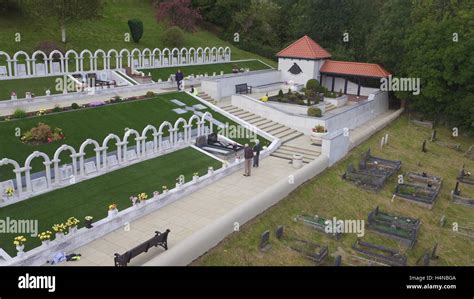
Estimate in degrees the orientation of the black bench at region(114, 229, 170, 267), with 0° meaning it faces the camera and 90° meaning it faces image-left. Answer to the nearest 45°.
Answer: approximately 135°

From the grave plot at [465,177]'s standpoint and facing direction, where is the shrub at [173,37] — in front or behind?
behind

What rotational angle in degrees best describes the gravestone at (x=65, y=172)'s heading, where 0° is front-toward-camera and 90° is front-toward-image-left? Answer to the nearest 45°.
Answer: approximately 315°

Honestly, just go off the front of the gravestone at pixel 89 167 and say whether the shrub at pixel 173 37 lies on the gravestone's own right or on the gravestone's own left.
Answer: on the gravestone's own left

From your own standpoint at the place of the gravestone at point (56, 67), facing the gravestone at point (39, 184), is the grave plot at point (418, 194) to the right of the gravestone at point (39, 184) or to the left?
left

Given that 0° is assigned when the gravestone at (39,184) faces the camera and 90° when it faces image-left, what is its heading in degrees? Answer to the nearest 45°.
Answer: approximately 315°

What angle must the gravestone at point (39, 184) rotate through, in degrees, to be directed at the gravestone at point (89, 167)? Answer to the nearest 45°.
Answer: approximately 90° to its left

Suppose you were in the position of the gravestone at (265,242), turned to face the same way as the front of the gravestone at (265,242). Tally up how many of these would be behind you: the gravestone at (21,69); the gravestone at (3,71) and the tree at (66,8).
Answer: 3

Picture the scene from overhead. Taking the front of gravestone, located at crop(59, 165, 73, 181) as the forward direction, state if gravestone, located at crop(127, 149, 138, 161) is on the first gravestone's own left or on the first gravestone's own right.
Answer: on the first gravestone's own left

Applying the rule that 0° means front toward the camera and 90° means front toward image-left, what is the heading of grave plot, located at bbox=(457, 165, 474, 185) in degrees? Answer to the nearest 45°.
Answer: approximately 315°

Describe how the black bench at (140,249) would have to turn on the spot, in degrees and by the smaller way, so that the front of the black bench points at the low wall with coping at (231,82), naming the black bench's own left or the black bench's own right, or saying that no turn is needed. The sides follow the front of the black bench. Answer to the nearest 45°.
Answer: approximately 45° to the black bench's own right
